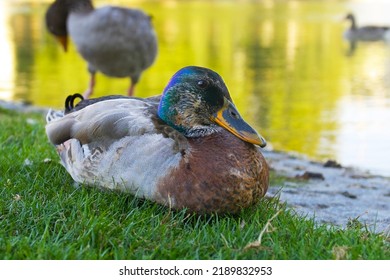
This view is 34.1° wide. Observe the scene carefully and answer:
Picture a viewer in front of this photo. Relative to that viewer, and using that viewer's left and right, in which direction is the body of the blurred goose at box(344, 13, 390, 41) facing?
facing to the left of the viewer

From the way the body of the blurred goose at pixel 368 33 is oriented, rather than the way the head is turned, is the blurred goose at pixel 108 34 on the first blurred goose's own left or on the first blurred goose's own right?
on the first blurred goose's own left

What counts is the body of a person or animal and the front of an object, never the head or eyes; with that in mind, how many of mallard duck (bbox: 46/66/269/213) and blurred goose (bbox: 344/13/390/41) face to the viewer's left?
1

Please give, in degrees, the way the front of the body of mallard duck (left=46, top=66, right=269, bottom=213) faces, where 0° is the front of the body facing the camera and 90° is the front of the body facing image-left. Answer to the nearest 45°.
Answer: approximately 315°

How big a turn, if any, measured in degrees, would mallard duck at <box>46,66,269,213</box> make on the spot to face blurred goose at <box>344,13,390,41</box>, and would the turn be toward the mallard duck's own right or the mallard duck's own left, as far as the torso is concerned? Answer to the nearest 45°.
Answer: approximately 135° to the mallard duck's own left

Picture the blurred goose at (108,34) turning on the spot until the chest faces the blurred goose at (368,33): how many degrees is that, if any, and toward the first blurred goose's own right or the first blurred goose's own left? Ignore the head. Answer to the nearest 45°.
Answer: approximately 180°

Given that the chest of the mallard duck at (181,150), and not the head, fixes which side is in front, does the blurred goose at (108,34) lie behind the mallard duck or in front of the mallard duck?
behind

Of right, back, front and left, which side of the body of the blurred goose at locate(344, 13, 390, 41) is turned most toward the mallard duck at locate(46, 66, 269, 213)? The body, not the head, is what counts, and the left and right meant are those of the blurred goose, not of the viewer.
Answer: left
